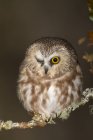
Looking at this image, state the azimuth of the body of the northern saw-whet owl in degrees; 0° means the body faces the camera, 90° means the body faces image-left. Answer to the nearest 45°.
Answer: approximately 0°
